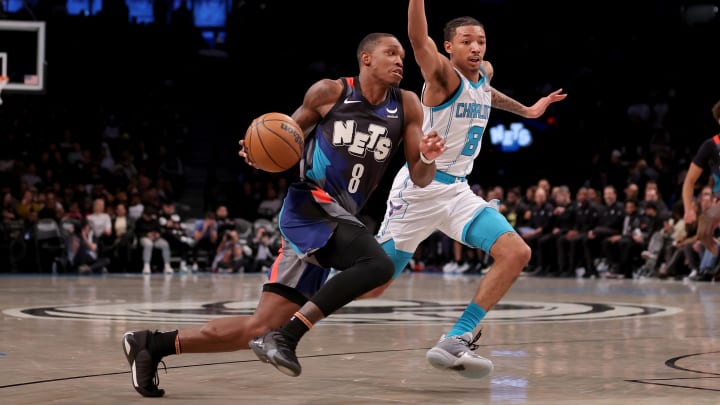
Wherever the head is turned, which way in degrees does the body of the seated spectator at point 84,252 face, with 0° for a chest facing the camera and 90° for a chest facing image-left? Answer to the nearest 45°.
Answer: approximately 315°

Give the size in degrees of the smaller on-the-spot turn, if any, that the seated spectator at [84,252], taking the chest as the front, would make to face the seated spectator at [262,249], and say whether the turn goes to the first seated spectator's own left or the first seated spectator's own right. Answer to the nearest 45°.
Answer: approximately 45° to the first seated spectator's own left

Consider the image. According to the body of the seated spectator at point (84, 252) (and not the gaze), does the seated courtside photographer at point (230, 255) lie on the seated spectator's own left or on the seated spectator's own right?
on the seated spectator's own left

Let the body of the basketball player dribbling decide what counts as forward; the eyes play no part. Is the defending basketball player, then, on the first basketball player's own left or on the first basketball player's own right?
on the first basketball player's own left
